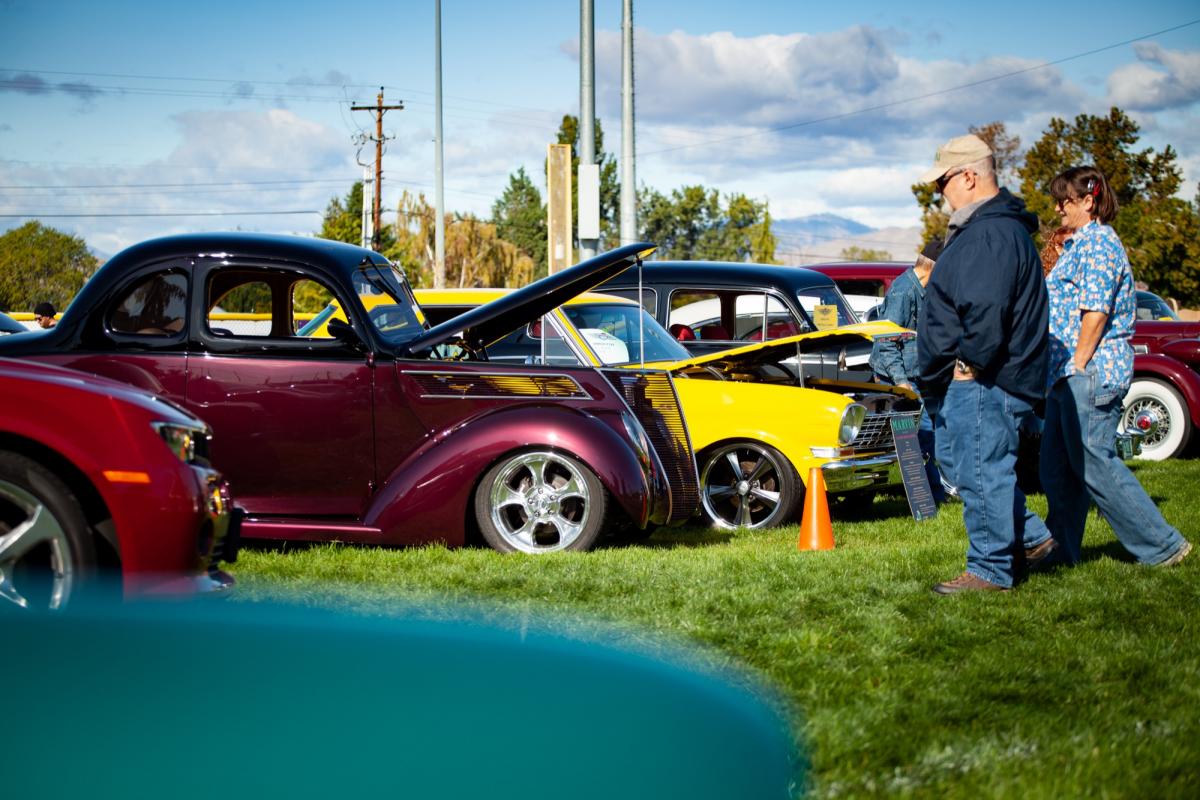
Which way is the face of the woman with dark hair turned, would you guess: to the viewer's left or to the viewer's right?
to the viewer's left

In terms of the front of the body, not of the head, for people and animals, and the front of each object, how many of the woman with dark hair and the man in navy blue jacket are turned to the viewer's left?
2

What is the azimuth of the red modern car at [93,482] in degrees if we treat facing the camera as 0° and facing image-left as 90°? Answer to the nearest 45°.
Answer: approximately 270°

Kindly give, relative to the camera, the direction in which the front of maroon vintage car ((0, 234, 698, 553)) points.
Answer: facing to the right of the viewer

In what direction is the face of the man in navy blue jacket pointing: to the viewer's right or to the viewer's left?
to the viewer's left

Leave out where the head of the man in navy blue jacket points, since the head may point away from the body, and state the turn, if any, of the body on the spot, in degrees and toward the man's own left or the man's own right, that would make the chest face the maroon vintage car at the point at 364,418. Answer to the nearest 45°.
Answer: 0° — they already face it

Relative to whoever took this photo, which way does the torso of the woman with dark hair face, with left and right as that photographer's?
facing to the left of the viewer

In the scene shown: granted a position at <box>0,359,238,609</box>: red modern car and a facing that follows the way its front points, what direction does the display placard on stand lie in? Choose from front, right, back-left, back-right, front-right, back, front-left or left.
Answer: front-left

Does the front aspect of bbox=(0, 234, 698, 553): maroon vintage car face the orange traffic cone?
yes

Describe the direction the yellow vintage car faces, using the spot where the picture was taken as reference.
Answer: facing the viewer and to the right of the viewer

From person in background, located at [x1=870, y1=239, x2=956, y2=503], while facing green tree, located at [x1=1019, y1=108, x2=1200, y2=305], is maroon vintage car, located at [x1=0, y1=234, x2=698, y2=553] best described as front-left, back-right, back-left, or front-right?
back-left

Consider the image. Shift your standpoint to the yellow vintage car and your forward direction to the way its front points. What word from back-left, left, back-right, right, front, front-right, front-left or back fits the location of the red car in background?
left

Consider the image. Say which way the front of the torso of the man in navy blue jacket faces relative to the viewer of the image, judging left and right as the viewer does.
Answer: facing to the left of the viewer
